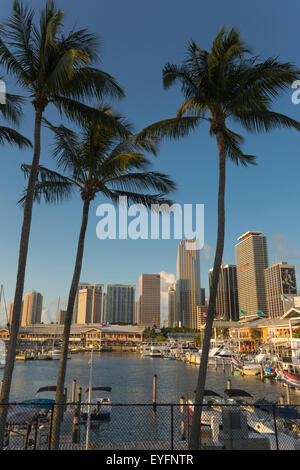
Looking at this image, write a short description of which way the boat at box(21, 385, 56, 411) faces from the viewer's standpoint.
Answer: facing to the left of the viewer

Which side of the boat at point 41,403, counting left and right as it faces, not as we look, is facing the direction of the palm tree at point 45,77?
left
